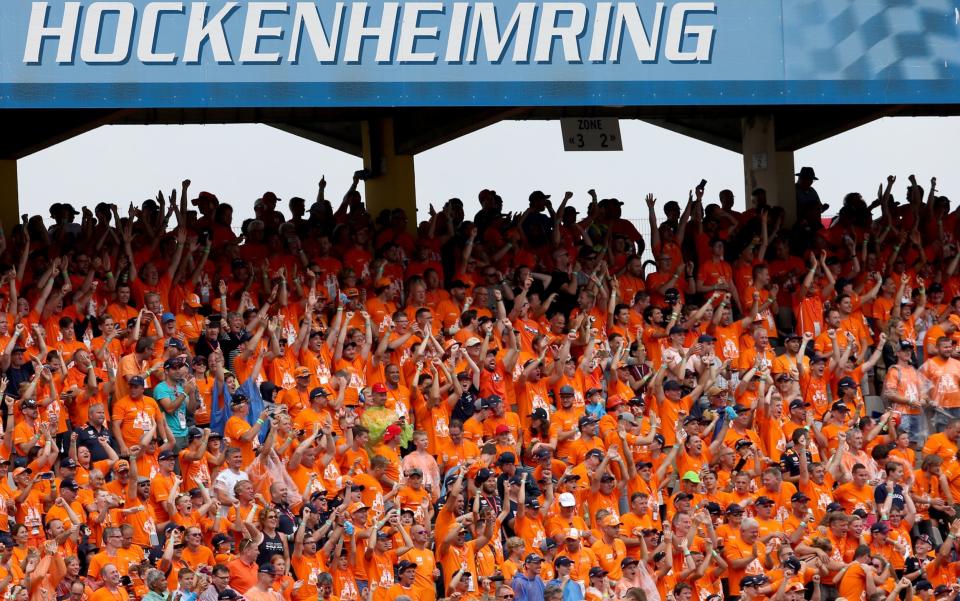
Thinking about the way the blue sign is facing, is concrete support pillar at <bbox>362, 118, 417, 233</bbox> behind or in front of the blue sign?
behind

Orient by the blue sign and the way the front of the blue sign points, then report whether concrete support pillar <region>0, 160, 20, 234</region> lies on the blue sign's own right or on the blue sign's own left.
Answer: on the blue sign's own right

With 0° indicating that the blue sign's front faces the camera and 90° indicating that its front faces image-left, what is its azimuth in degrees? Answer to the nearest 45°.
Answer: approximately 0°

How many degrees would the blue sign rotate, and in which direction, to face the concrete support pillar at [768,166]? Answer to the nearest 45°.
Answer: approximately 135° to its left
